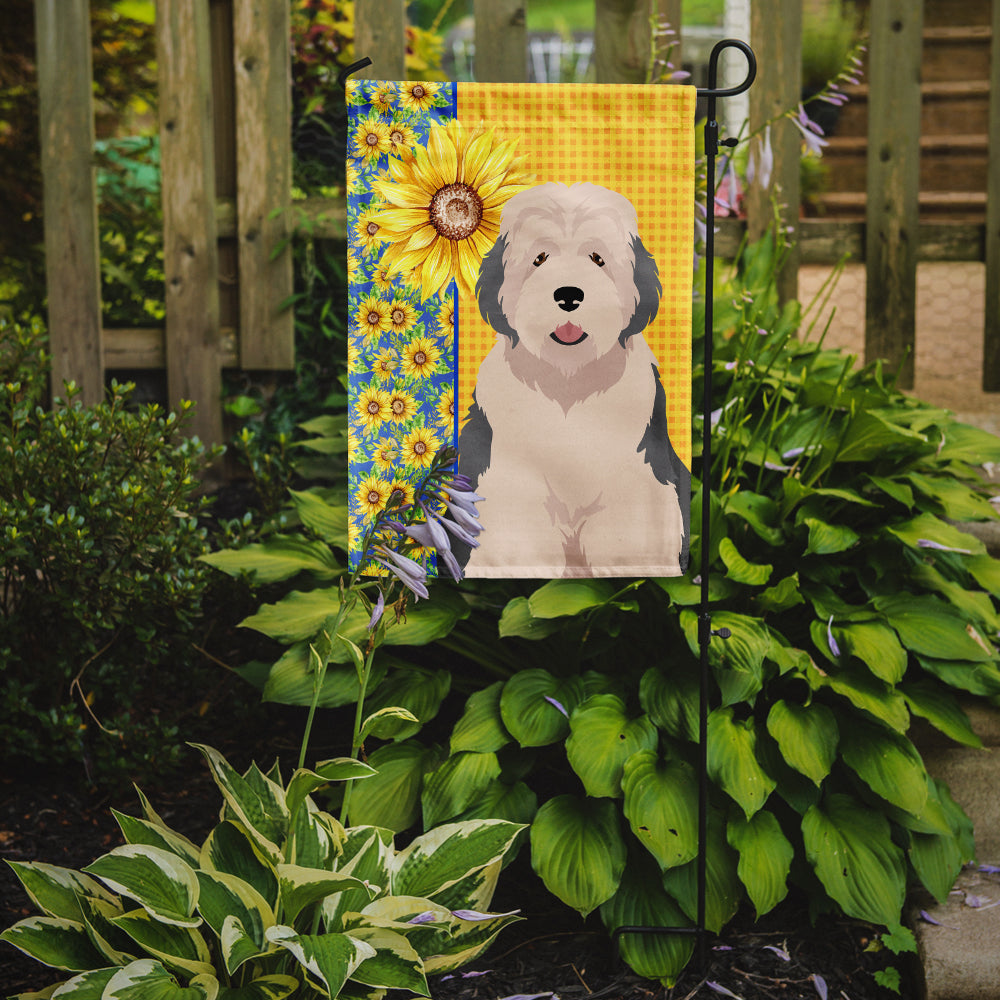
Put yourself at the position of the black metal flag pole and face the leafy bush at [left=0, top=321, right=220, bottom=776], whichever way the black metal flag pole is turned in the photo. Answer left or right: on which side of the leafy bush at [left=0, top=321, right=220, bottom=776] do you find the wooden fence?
right

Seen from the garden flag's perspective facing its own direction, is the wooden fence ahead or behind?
behind

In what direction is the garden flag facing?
toward the camera

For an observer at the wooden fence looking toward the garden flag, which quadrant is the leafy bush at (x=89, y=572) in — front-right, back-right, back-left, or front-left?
front-right
